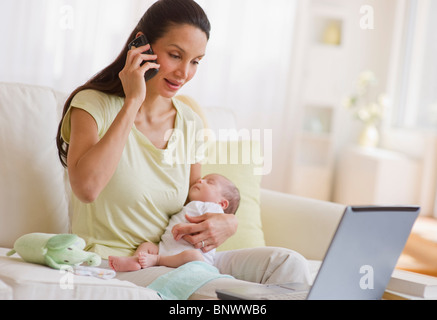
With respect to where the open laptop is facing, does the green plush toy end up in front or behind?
in front

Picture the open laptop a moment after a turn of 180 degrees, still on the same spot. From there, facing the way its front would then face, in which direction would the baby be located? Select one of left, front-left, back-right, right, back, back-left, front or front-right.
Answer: back

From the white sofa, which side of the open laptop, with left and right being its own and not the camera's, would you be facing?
front

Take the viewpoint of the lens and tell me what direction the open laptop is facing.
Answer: facing away from the viewer and to the left of the viewer

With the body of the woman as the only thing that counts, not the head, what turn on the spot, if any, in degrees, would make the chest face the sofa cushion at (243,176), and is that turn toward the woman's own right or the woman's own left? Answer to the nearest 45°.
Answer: approximately 90° to the woman's own left

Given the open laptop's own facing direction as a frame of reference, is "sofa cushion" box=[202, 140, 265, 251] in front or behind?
in front

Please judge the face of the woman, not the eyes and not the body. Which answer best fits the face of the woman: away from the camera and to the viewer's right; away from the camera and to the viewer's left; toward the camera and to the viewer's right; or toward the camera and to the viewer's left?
toward the camera and to the viewer's right

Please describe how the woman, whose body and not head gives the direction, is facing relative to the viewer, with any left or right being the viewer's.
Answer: facing the viewer and to the right of the viewer
